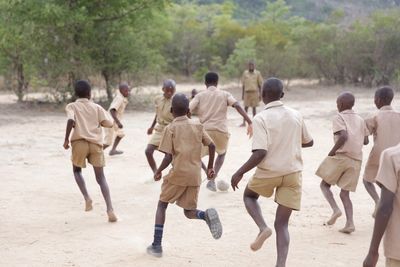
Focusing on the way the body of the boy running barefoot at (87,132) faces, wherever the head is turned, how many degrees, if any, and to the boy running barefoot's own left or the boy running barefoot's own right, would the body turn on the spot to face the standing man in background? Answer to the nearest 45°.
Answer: approximately 45° to the boy running barefoot's own right

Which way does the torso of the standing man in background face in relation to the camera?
toward the camera

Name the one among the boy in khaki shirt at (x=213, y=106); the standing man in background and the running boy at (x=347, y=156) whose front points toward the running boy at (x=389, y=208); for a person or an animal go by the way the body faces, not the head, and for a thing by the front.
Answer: the standing man in background

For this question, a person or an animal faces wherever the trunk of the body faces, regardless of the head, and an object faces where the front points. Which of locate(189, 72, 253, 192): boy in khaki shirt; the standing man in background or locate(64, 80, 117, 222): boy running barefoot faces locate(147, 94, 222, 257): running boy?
the standing man in background

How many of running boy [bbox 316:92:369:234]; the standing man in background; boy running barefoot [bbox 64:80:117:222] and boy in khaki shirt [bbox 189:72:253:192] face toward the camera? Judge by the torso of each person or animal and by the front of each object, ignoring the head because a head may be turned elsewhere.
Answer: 1

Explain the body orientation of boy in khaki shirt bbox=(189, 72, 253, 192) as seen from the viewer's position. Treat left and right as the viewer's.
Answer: facing away from the viewer

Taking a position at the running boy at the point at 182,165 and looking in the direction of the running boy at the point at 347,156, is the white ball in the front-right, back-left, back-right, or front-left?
front-left

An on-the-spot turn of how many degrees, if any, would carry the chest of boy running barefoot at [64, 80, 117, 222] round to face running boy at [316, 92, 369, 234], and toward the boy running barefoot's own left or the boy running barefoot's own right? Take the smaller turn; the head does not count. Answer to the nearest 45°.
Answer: approximately 90° to the boy running barefoot's own right

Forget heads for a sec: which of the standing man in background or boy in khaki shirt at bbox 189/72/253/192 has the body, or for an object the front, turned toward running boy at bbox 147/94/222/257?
the standing man in background

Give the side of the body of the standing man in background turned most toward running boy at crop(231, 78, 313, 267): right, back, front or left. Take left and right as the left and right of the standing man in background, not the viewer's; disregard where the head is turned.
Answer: front

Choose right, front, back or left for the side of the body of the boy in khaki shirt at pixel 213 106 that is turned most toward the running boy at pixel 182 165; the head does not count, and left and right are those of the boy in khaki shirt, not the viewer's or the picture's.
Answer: back

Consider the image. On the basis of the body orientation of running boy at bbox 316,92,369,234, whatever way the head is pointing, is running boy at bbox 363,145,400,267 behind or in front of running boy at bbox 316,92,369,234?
behind

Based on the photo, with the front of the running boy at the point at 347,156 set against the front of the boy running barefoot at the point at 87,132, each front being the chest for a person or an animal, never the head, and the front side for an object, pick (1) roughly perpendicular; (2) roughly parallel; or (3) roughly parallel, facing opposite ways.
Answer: roughly parallel

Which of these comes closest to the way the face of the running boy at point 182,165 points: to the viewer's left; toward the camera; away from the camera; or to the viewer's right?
away from the camera
